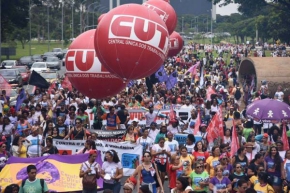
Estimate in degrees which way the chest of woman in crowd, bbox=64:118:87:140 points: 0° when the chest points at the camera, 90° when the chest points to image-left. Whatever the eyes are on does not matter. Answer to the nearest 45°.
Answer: approximately 0°

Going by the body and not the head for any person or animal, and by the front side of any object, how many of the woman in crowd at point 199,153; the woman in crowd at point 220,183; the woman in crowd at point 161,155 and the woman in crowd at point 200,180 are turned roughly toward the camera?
4

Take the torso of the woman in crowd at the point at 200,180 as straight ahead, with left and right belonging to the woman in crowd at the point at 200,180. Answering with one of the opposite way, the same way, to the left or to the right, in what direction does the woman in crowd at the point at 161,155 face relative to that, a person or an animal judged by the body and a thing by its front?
the same way

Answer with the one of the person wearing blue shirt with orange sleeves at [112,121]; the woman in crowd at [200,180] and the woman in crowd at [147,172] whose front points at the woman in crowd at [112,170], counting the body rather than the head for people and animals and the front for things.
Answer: the person wearing blue shirt with orange sleeves

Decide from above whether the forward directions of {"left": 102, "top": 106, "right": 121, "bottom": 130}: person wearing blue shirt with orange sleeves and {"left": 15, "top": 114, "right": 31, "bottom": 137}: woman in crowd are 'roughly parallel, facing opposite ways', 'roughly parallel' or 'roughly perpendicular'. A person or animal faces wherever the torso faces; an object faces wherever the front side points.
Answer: roughly parallel

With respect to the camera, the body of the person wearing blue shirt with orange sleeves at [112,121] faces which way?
toward the camera

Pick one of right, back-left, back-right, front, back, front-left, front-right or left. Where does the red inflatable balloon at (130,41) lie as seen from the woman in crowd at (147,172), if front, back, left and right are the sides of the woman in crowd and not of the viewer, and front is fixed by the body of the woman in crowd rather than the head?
back

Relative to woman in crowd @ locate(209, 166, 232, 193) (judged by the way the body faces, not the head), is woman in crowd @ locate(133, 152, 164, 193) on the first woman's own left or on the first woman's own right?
on the first woman's own right

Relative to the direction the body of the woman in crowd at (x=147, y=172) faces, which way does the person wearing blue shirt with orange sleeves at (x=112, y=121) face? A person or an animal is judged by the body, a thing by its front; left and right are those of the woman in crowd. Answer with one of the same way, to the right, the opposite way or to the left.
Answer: the same way

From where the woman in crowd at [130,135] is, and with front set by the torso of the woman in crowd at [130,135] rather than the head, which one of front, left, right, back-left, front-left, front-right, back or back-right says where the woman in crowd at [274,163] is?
front-left

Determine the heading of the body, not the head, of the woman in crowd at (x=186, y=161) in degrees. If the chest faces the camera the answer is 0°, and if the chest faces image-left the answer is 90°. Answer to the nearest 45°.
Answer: approximately 45°

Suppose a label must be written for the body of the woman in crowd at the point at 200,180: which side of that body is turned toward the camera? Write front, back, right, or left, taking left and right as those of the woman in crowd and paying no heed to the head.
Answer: front

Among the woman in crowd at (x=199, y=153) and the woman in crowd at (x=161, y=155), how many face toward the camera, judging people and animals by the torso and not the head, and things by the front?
2

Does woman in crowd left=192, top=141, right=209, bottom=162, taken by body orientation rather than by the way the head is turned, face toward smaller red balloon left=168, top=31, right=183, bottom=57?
no

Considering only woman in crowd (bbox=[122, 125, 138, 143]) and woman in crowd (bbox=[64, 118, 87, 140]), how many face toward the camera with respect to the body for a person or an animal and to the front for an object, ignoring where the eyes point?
2

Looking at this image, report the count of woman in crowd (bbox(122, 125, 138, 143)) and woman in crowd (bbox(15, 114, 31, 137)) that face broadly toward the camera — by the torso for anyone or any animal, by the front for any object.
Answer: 2
